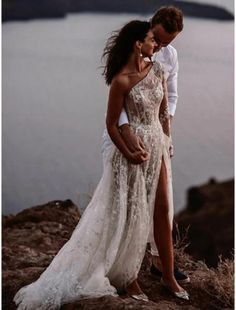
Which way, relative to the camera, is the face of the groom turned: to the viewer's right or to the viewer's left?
to the viewer's left

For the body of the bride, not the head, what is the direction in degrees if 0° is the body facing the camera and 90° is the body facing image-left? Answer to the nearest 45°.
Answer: approximately 315°

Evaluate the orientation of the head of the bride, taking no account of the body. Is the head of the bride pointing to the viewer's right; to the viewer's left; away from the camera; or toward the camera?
to the viewer's right
